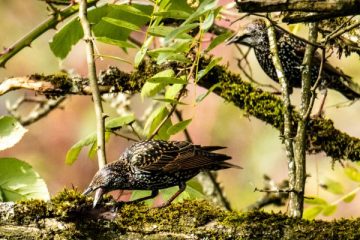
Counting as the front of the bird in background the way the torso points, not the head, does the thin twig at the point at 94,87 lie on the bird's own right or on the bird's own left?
on the bird's own left

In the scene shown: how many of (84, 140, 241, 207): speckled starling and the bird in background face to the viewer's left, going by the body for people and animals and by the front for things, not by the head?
2

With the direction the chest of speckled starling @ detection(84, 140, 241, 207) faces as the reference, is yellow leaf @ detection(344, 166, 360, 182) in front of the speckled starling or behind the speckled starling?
behind

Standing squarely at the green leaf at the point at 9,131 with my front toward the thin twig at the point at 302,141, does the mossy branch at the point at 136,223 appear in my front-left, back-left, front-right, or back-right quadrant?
front-right

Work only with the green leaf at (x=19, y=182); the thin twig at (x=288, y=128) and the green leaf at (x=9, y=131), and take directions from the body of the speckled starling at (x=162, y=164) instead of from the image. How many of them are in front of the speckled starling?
2

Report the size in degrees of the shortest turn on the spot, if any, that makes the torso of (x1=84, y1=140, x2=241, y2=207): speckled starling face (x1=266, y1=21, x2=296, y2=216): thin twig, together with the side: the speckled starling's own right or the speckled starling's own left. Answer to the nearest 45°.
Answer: approximately 180°

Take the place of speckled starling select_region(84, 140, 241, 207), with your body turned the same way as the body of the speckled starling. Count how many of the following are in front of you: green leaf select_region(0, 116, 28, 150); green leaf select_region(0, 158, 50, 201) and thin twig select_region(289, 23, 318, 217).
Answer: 2

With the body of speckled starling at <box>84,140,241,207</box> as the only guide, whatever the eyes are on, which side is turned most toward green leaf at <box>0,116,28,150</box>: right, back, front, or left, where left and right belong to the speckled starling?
front

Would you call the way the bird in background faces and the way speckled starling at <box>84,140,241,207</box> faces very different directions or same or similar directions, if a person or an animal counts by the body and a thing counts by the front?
same or similar directions

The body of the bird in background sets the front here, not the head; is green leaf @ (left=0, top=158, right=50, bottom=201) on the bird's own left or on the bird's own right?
on the bird's own left

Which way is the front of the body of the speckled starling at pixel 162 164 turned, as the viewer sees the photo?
to the viewer's left

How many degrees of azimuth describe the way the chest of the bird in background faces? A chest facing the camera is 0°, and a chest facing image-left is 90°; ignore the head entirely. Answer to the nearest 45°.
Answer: approximately 90°
